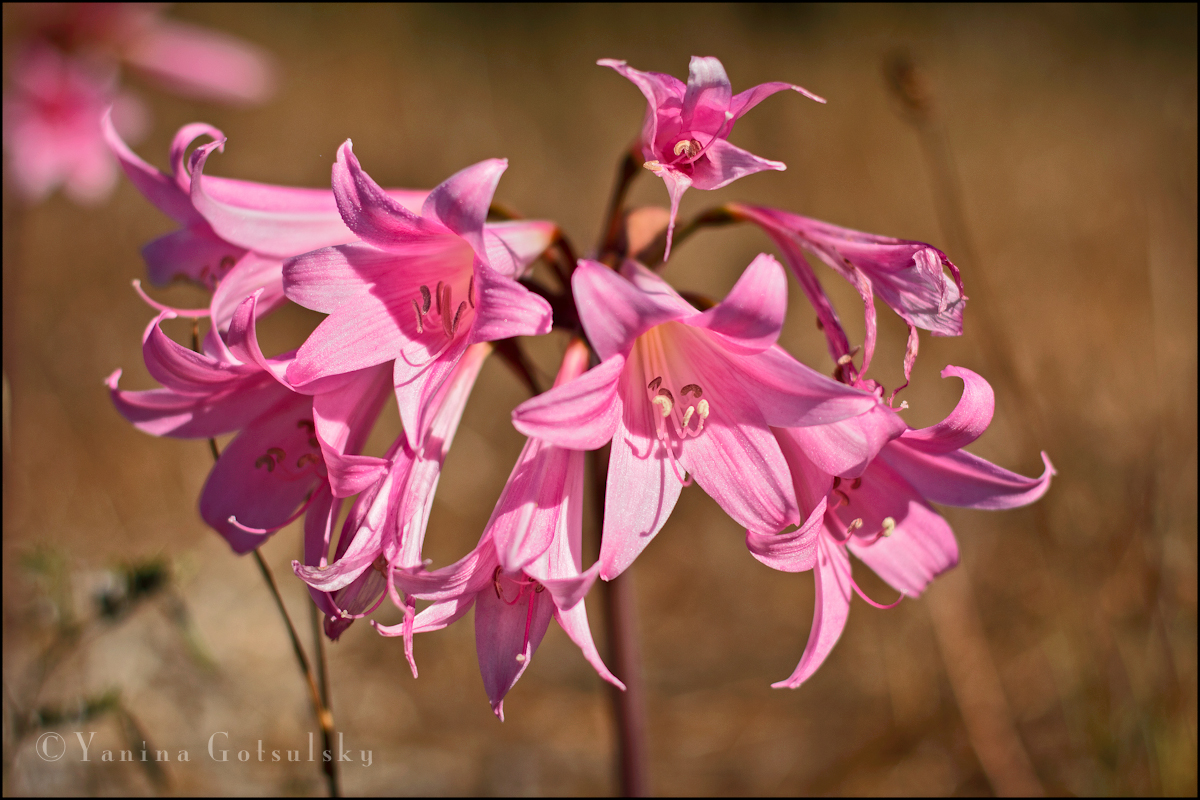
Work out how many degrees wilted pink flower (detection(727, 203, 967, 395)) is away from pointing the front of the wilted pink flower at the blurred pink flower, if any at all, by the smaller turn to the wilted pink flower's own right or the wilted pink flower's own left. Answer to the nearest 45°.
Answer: approximately 135° to the wilted pink flower's own left

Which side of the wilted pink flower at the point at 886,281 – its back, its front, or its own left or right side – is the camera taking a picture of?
right

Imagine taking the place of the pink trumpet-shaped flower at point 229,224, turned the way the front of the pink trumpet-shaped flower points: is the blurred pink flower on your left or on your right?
on your right

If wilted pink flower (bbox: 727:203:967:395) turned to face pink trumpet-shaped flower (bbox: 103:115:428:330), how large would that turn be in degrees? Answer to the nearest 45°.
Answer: approximately 180°

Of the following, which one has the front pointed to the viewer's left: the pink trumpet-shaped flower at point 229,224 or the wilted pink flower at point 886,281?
the pink trumpet-shaped flower at point 229,224

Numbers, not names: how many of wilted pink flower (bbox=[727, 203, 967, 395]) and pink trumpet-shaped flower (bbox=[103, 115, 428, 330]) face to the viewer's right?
1

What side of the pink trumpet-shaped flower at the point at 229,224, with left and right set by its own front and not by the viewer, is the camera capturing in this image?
left
